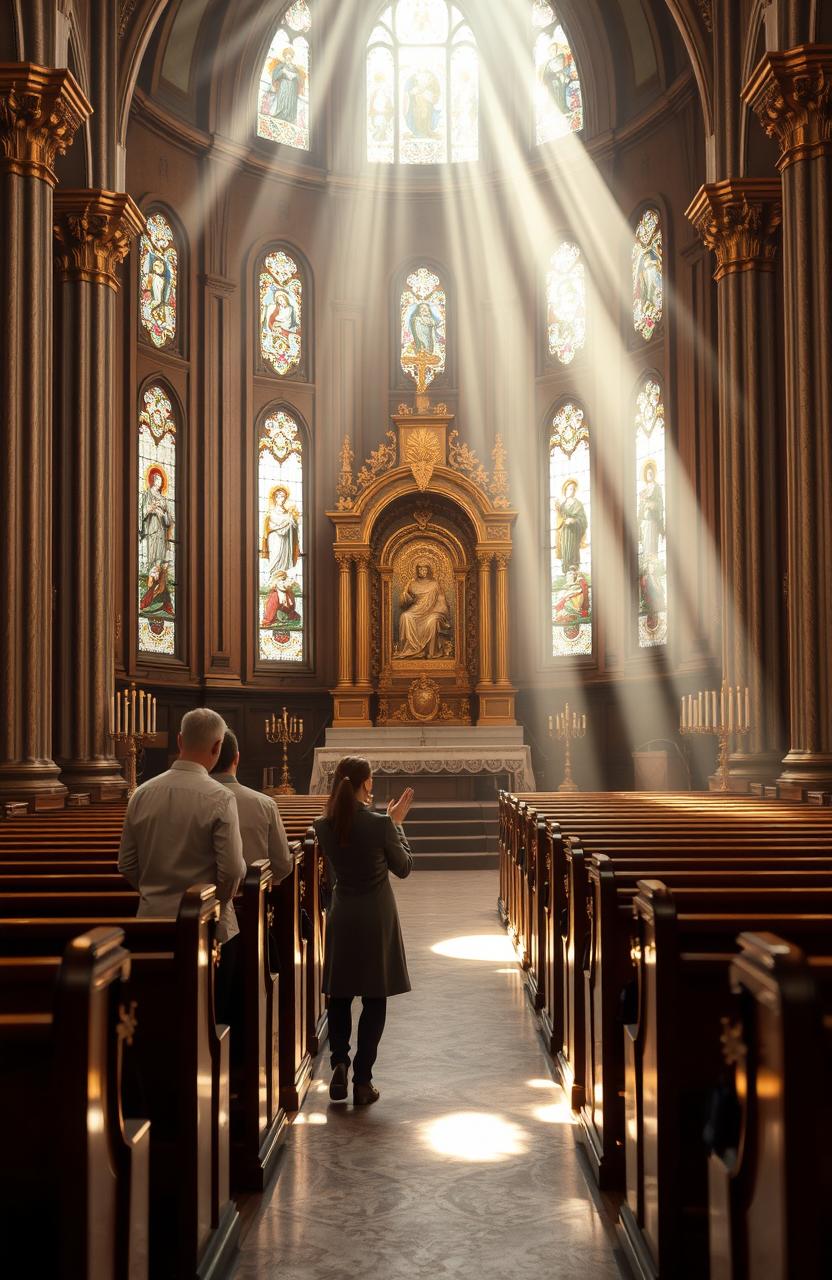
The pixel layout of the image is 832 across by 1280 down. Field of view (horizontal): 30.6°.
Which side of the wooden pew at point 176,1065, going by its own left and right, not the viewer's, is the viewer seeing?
back

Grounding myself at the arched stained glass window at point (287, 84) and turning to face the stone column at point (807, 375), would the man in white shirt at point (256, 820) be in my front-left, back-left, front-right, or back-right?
front-right

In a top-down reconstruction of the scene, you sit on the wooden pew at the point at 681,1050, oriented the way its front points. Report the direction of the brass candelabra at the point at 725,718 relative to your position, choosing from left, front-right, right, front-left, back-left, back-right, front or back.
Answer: front

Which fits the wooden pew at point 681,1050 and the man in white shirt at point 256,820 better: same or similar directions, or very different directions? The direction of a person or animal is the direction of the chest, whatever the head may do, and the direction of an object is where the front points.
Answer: same or similar directions

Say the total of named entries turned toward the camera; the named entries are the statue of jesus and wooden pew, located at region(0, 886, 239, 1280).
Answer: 1

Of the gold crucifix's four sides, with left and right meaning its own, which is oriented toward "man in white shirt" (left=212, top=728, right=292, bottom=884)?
front

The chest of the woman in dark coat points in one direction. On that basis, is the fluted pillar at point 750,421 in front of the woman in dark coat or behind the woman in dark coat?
in front

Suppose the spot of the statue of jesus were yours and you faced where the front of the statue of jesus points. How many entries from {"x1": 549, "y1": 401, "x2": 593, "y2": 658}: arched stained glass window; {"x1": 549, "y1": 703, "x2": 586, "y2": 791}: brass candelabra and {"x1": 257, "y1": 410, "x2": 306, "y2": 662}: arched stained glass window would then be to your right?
1

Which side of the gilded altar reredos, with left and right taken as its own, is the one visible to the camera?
front

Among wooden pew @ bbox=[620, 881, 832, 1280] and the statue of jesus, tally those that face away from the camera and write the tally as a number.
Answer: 1

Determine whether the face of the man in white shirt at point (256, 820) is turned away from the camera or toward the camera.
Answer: away from the camera

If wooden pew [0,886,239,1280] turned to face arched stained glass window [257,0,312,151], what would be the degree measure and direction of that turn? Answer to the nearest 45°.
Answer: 0° — it already faces it

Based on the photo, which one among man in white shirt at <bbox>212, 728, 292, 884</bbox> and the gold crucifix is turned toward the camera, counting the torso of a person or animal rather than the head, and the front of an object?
the gold crucifix

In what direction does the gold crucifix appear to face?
toward the camera

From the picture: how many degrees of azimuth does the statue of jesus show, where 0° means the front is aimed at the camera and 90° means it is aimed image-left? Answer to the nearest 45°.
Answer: approximately 0°

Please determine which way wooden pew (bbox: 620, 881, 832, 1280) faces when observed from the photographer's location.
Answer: facing away from the viewer

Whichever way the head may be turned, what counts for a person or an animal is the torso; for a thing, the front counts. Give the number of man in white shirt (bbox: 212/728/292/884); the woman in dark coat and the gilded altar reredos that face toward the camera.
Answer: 1

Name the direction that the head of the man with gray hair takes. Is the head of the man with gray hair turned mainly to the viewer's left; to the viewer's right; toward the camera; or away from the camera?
away from the camera
